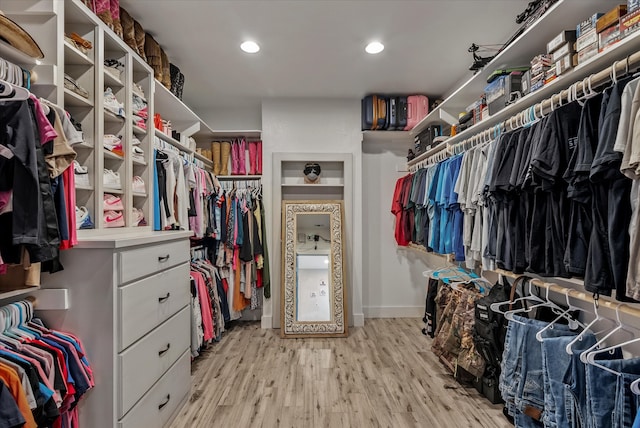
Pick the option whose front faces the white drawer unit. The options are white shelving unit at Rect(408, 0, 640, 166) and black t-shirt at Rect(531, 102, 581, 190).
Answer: the white shelving unit

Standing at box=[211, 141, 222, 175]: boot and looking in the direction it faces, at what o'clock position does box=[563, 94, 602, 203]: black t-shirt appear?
The black t-shirt is roughly at 11 o'clock from the boot.

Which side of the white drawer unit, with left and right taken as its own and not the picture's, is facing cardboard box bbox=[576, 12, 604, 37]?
front

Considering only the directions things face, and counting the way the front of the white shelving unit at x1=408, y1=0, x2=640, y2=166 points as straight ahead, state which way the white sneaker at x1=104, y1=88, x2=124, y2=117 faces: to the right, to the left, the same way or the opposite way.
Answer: the opposite way

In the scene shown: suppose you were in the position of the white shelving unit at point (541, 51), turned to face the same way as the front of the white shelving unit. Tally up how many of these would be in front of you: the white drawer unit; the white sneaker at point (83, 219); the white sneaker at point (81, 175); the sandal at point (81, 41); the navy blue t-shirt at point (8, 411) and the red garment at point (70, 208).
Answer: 6

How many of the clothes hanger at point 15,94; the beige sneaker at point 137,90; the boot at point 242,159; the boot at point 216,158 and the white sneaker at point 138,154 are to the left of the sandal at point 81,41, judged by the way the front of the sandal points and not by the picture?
4

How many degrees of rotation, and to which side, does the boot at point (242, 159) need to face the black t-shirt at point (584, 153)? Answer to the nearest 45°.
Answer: approximately 45° to its left

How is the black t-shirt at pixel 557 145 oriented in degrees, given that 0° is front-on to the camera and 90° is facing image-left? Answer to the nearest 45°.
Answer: approximately 315°

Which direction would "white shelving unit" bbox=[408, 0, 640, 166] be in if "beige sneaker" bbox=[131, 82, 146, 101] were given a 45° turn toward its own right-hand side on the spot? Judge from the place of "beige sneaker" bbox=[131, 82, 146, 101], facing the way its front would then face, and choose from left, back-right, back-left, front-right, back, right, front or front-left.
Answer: front-left

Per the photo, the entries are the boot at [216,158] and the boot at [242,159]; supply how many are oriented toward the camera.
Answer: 2

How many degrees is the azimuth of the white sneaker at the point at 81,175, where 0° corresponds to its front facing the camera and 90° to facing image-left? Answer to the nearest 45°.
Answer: approximately 315°
